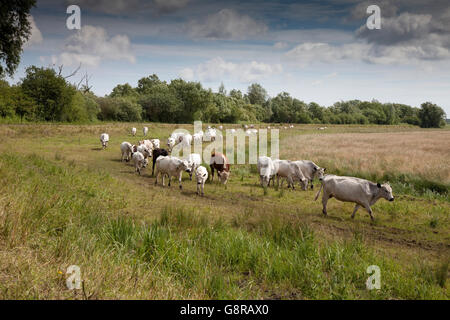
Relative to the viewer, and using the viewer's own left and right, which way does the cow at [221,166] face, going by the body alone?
facing the viewer and to the right of the viewer

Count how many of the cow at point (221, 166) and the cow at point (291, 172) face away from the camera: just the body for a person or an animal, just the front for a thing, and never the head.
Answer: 0

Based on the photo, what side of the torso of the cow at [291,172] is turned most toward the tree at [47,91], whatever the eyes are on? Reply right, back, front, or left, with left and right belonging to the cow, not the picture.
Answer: back

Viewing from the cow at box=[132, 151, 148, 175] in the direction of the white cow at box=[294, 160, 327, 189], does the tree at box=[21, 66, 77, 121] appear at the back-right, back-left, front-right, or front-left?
back-left

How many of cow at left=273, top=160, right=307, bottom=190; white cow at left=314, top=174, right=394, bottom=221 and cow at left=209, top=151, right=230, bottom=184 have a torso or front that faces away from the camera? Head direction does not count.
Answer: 0

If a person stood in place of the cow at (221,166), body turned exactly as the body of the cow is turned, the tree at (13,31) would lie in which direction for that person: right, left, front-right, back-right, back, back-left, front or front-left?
back-right

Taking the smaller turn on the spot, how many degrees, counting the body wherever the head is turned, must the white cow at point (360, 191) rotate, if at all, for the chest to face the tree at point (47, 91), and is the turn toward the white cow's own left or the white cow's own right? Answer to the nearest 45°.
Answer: approximately 135° to the white cow's own left

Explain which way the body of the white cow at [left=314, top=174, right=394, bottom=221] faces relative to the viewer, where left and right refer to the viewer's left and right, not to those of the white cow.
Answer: facing to the right of the viewer

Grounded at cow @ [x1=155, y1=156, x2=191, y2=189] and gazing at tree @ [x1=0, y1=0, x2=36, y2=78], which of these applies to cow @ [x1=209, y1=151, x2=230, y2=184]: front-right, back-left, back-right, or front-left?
back-right
